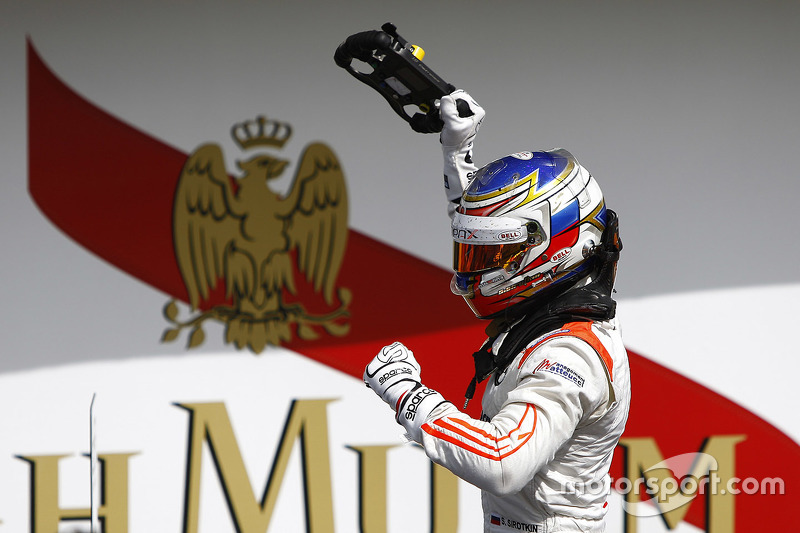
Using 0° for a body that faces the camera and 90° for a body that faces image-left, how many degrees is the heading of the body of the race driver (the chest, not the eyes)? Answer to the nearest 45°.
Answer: approximately 90°
